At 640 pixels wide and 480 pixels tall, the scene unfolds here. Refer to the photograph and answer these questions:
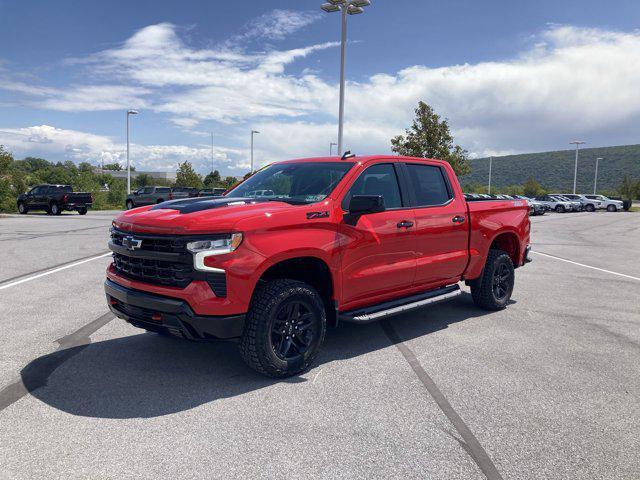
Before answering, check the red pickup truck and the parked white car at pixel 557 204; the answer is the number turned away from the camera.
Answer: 0

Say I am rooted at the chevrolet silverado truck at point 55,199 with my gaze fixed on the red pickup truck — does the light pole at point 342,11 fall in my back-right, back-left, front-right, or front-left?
front-left

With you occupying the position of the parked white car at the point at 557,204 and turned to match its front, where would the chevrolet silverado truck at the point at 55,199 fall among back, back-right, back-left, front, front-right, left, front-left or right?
right

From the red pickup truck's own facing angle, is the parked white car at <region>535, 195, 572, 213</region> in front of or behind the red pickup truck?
behind

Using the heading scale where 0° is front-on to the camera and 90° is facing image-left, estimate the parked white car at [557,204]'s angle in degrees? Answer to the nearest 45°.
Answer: approximately 315°

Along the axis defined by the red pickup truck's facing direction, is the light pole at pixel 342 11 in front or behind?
behind

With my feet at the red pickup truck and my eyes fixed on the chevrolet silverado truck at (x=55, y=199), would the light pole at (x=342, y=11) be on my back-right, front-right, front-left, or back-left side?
front-right

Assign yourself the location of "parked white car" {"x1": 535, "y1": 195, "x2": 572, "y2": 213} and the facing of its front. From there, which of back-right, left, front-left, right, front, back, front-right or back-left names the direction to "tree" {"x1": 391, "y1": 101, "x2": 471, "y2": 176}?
right

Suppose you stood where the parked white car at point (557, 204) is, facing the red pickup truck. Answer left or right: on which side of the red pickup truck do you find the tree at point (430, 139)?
right
